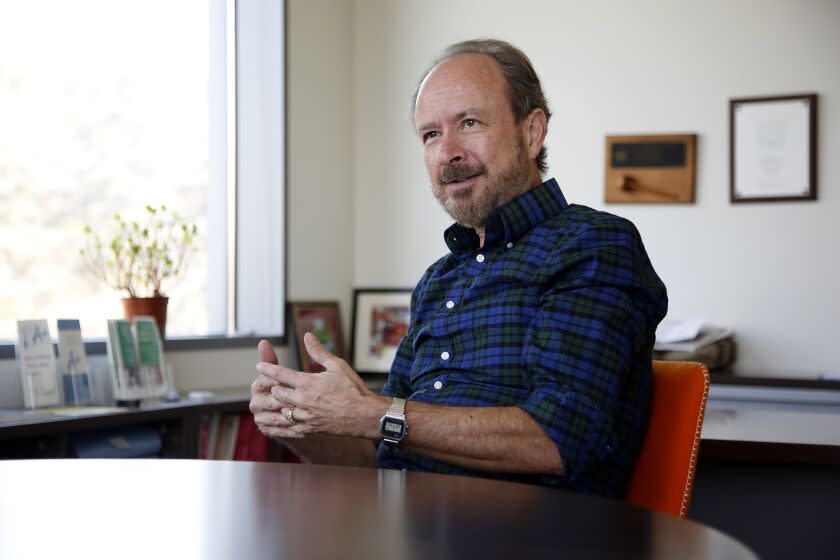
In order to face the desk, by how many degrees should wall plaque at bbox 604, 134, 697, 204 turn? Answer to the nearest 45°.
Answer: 0° — it already faces it

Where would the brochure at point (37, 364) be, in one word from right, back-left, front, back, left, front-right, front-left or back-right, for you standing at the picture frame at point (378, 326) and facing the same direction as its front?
front-right

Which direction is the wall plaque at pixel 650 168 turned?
toward the camera

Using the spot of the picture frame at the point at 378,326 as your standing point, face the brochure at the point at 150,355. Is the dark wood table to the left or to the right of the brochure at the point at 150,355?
left

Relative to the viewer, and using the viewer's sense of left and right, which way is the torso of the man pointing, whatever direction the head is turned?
facing the viewer and to the left of the viewer

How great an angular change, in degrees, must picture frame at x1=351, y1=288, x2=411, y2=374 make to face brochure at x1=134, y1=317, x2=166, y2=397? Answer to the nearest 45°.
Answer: approximately 45° to its right

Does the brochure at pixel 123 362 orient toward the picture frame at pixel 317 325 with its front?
no

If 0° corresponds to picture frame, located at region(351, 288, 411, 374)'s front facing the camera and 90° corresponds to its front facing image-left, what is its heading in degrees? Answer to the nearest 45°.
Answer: approximately 0°

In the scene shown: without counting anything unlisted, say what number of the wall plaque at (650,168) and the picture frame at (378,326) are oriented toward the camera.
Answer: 2

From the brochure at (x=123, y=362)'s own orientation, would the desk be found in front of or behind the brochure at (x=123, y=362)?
in front

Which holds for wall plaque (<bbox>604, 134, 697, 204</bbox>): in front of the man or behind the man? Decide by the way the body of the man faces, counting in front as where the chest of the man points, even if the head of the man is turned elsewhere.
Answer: behind

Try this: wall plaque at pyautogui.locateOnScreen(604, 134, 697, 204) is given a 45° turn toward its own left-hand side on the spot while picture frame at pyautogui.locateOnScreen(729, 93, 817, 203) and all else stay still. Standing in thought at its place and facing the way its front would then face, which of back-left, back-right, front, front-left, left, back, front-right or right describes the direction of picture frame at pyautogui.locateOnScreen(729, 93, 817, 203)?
front-left

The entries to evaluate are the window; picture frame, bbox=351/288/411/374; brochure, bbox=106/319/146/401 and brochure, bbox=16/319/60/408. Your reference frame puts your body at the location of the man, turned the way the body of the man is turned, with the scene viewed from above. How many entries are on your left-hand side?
0

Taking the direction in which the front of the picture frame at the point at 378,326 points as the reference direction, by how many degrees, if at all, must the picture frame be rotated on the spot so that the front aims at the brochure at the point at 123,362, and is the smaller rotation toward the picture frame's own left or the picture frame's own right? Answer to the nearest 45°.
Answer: approximately 45° to the picture frame's own right

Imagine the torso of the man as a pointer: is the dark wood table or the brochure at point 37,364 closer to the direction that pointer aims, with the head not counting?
the dark wood table

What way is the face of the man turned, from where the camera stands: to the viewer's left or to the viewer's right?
to the viewer's left
